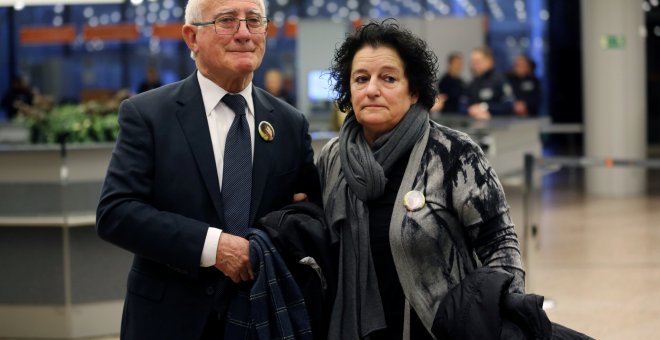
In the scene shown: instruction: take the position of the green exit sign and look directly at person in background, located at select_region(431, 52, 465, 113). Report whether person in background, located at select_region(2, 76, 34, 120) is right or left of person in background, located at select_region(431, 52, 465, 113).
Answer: right

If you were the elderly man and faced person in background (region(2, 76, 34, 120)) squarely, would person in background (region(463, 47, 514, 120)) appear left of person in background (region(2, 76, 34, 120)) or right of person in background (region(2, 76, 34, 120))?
right

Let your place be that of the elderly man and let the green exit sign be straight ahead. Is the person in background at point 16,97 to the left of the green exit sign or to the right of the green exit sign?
left

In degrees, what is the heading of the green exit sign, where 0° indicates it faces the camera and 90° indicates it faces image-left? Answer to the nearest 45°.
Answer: approximately 0°

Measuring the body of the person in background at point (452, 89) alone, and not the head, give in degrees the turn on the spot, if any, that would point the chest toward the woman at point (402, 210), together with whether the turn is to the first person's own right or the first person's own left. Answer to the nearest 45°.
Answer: approximately 45° to the first person's own right

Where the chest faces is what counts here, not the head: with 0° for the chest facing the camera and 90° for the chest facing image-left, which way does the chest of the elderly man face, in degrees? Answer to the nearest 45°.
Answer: approximately 315°

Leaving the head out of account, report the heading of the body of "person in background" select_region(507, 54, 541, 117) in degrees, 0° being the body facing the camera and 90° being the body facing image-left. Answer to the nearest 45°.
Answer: approximately 45°

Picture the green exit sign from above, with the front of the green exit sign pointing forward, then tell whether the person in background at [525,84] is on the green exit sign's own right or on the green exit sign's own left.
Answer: on the green exit sign's own right

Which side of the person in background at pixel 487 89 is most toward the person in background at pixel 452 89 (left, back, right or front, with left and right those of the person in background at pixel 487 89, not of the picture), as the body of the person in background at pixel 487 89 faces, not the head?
right
